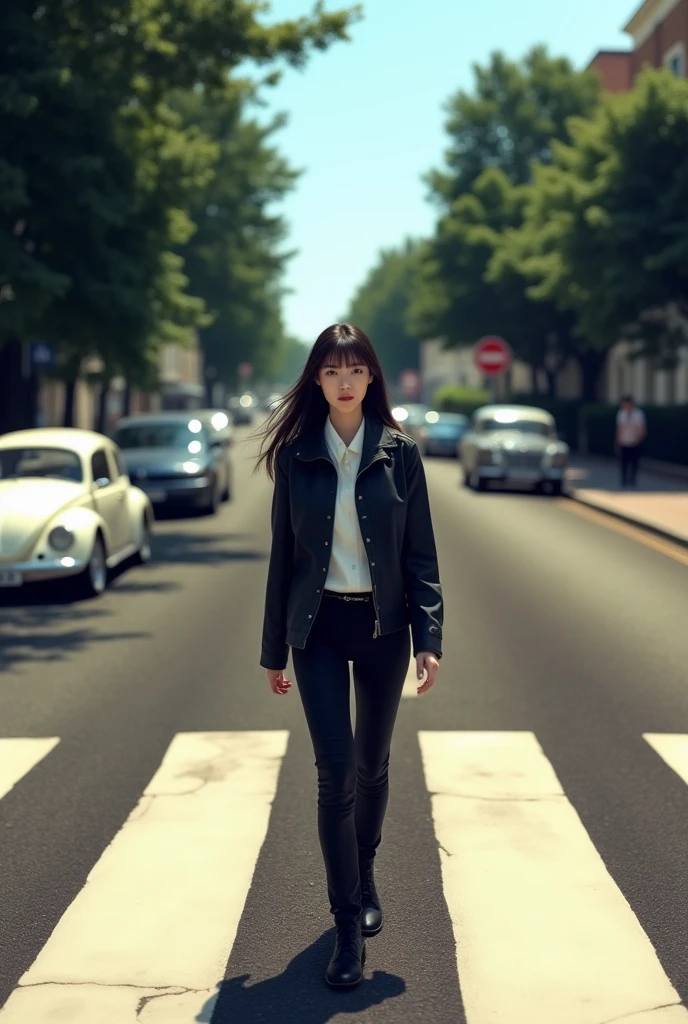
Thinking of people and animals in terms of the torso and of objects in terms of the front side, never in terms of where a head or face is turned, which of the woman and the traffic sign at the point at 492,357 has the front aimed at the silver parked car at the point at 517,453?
the traffic sign

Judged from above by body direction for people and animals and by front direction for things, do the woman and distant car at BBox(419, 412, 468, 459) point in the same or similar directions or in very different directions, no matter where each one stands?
same or similar directions

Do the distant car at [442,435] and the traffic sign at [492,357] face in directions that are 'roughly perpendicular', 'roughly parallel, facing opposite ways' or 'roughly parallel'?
roughly parallel

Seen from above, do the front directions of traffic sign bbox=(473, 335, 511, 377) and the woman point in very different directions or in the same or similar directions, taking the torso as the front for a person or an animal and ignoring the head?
same or similar directions

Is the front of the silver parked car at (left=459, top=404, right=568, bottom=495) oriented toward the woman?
yes

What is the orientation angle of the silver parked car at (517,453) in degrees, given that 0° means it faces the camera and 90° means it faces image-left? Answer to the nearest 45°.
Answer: approximately 0°

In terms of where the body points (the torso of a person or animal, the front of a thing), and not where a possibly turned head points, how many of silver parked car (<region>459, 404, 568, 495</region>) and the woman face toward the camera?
2

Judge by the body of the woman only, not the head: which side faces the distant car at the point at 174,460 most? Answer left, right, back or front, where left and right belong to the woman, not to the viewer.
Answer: back

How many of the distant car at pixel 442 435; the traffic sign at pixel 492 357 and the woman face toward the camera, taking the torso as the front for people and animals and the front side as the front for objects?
3

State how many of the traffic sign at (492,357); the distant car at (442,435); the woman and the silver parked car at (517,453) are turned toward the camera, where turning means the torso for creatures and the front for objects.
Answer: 4

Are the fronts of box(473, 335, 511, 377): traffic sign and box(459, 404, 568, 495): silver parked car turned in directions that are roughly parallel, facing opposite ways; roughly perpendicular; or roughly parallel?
roughly parallel

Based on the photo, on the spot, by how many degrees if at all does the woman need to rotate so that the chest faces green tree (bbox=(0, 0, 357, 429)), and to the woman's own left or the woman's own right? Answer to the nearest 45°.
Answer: approximately 180°

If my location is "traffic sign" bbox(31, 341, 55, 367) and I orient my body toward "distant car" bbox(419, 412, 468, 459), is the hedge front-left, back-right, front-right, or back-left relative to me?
front-right

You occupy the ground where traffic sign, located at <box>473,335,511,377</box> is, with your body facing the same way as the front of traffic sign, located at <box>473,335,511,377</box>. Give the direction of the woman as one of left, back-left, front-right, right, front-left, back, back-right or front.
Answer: front

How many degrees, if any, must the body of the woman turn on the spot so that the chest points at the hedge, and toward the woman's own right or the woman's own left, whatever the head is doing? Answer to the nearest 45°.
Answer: approximately 180°
